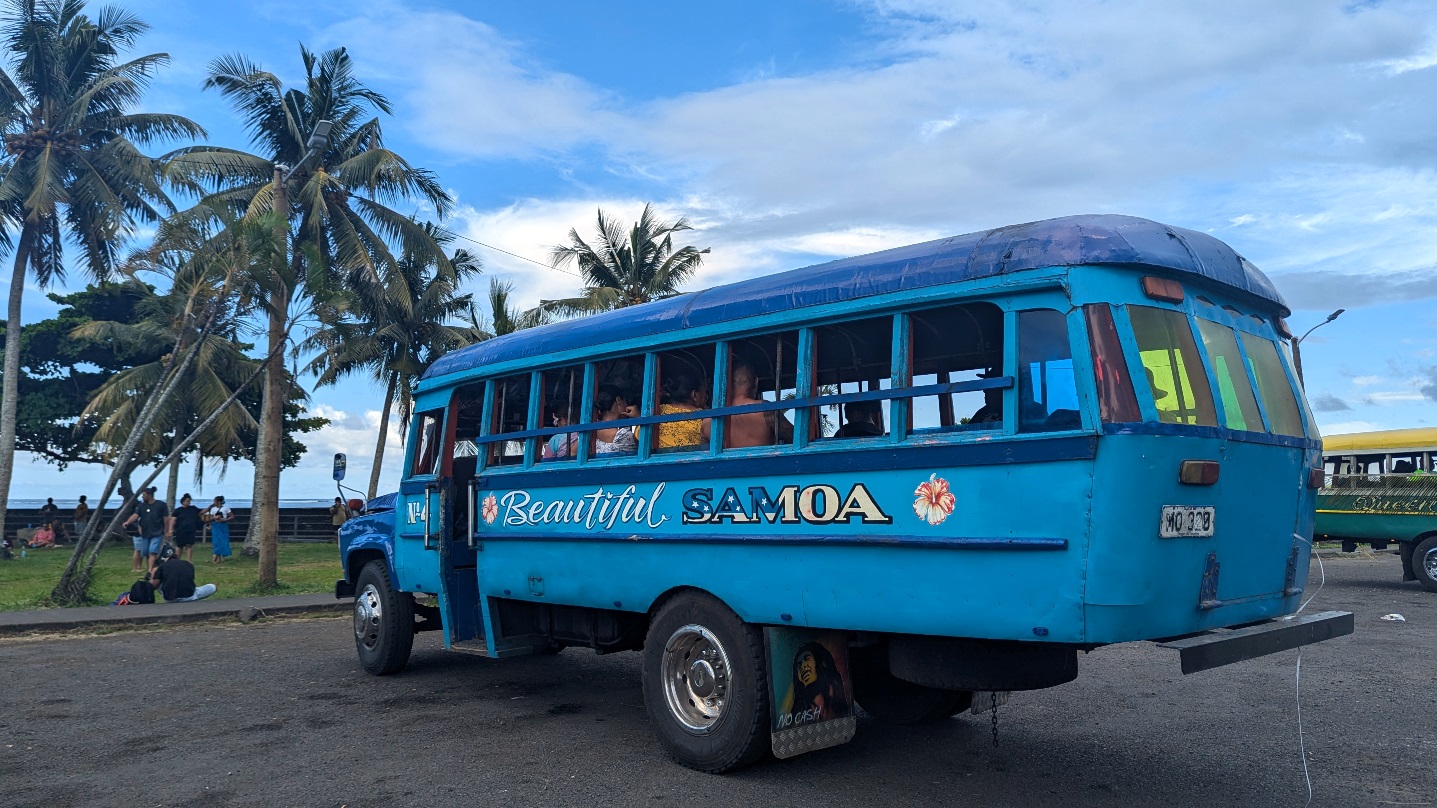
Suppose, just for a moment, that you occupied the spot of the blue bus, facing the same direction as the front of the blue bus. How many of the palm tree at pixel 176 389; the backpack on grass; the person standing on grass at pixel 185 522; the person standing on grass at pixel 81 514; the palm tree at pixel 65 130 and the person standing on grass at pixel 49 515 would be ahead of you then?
6

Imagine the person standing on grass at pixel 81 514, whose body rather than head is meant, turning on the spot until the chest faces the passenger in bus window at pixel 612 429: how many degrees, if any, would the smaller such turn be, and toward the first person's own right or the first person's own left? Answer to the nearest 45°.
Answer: approximately 180°

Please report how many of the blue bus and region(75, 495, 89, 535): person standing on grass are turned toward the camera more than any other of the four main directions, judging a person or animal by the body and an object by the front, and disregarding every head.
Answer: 0

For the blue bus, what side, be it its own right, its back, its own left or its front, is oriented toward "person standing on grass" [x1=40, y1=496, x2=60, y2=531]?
front

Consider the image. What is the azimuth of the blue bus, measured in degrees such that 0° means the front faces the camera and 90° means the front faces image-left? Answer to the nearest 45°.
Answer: approximately 135°

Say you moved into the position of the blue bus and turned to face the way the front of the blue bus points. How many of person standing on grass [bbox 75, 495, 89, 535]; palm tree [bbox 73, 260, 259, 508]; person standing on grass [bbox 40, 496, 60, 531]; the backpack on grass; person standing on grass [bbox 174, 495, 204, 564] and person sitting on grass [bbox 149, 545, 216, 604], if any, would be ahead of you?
6

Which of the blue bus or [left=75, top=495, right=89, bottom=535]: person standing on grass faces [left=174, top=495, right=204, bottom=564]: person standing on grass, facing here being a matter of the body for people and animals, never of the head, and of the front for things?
the blue bus

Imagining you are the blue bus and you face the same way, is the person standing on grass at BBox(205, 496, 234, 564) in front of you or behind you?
in front

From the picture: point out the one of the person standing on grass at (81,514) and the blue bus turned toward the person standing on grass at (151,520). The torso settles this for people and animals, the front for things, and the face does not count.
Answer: the blue bus

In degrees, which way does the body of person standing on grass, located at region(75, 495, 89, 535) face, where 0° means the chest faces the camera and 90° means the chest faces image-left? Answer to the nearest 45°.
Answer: approximately 180°

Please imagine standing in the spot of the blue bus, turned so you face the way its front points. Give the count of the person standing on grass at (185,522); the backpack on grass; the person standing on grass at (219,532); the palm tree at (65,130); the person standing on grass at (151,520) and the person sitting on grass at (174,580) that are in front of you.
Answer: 6

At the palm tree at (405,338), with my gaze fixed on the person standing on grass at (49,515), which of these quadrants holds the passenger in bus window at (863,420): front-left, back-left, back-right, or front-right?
back-left

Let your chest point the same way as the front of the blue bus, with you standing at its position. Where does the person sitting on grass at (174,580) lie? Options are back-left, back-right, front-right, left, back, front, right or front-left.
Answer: front

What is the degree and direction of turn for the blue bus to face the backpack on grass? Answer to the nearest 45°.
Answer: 0° — it already faces it
